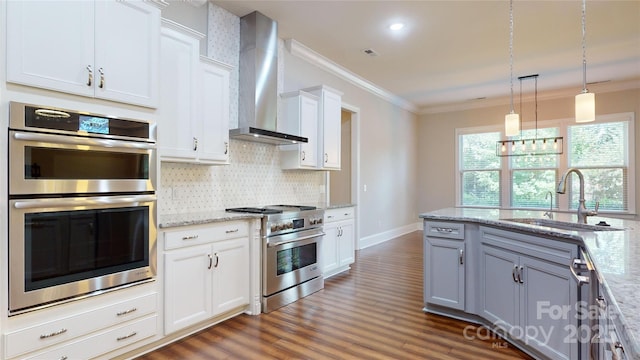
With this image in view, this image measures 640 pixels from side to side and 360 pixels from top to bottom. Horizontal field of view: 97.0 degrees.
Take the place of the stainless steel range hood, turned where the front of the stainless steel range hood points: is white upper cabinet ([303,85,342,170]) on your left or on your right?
on your left

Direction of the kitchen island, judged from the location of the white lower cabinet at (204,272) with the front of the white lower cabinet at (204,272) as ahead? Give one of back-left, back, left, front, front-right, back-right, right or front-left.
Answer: front

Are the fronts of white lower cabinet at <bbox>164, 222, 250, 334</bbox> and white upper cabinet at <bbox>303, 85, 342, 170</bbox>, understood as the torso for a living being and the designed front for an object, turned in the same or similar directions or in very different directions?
same or similar directions

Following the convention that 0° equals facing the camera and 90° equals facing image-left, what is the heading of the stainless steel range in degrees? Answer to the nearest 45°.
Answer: approximately 315°

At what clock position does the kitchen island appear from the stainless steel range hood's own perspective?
The kitchen island is roughly at 12 o'clock from the stainless steel range hood.

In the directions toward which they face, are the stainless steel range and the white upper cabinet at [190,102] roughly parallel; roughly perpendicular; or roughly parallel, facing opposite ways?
roughly parallel
